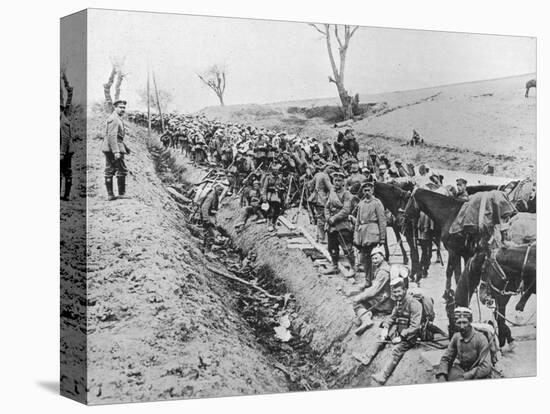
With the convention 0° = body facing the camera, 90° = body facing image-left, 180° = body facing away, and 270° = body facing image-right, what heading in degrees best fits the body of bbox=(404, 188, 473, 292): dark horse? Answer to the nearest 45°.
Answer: approximately 90°

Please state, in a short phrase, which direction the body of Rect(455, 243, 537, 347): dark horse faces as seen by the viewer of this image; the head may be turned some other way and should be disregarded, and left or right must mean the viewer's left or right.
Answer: facing to the left of the viewer

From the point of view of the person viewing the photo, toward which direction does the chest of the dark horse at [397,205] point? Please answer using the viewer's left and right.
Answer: facing to the left of the viewer

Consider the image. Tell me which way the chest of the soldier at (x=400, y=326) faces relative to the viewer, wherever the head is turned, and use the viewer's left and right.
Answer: facing the viewer and to the left of the viewer

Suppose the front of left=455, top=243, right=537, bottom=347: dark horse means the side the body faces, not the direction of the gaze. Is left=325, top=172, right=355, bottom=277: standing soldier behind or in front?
in front
